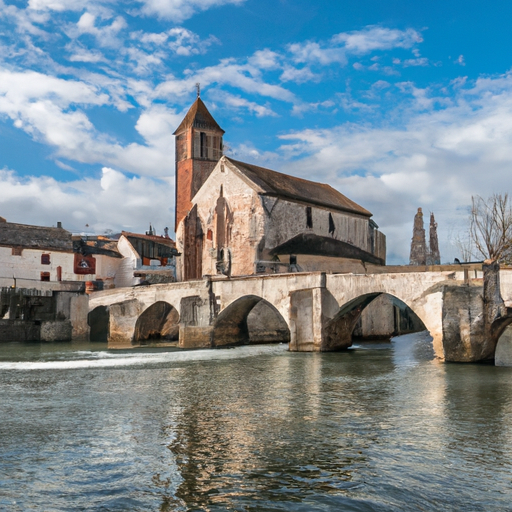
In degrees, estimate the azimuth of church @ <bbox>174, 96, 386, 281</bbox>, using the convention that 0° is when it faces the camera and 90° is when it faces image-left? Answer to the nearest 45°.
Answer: approximately 45°

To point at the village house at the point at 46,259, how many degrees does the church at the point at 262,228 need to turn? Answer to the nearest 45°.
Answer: approximately 45° to its right
